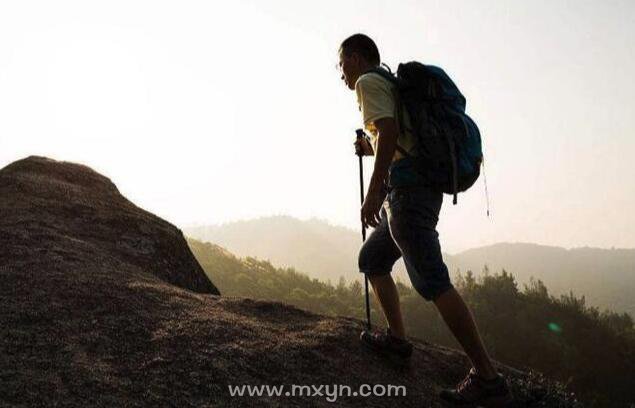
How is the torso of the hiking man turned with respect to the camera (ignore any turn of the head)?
to the viewer's left

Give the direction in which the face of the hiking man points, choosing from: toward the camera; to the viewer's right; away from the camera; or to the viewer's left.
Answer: to the viewer's left

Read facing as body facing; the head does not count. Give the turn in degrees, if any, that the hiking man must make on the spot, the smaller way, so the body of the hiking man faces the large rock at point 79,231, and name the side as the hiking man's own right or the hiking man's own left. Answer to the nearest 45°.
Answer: approximately 45° to the hiking man's own right
